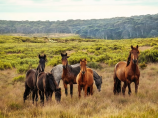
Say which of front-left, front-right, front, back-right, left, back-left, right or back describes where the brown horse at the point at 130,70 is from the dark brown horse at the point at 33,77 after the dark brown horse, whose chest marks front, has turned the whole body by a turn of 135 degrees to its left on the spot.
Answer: right

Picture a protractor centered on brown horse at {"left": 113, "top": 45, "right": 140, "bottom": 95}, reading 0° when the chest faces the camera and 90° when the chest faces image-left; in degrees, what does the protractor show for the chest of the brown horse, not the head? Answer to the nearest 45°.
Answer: approximately 315°

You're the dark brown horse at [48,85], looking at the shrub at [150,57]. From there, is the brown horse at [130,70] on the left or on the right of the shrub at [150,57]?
right

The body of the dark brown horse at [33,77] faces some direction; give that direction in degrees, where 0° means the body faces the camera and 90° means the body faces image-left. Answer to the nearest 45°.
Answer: approximately 315°

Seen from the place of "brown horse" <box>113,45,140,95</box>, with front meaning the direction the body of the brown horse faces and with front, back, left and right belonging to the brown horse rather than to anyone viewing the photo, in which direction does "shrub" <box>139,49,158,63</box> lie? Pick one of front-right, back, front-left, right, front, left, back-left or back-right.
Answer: back-left

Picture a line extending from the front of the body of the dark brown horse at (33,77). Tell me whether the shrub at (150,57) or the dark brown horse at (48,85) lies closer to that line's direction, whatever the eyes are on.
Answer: the dark brown horse

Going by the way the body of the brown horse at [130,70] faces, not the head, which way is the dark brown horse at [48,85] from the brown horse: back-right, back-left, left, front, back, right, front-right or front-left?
right

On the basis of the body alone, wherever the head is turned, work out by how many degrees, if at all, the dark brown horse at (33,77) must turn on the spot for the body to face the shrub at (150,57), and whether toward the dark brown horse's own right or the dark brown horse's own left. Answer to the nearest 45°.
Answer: approximately 90° to the dark brown horse's own left
